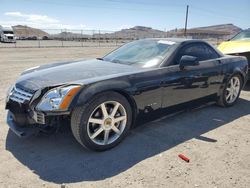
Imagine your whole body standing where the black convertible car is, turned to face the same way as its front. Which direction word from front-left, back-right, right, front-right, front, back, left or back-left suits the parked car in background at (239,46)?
back

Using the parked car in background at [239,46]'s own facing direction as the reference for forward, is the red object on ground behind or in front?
in front

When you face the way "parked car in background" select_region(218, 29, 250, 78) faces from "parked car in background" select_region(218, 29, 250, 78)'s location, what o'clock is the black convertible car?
The black convertible car is roughly at 11 o'clock from the parked car in background.

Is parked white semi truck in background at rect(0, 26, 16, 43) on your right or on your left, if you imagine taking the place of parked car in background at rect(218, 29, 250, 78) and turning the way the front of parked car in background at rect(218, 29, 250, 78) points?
on your right

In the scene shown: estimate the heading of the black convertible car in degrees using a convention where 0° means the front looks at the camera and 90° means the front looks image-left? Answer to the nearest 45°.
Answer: approximately 45°

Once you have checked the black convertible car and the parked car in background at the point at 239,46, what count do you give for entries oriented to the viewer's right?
0

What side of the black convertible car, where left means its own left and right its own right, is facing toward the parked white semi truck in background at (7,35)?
right

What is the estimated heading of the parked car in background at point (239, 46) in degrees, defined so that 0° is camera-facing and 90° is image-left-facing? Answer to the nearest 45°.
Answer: approximately 45°

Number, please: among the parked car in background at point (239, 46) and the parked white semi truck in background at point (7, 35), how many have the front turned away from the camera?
0
